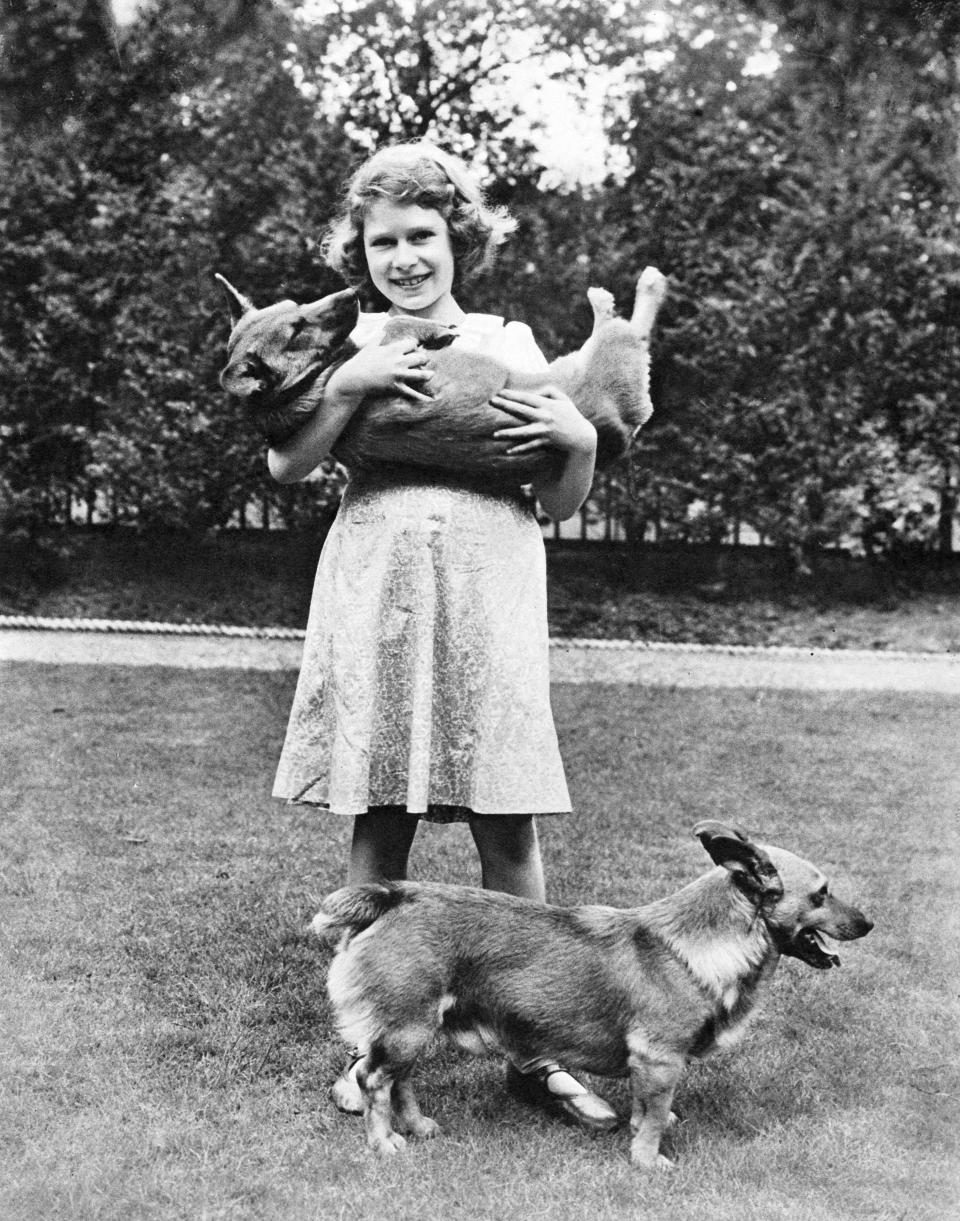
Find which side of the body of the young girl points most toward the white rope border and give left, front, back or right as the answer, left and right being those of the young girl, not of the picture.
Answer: back

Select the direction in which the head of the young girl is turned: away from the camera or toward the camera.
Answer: toward the camera

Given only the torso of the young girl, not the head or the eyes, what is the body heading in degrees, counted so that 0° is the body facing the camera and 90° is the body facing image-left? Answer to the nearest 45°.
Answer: approximately 0°
